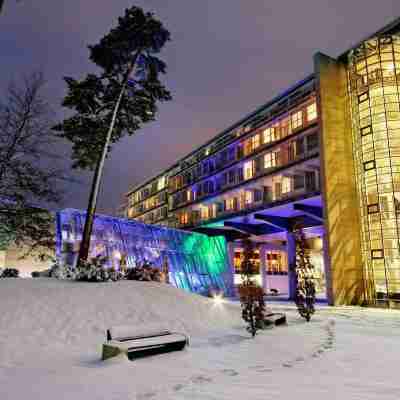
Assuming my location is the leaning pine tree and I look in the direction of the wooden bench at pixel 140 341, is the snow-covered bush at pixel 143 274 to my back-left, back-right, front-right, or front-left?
front-left

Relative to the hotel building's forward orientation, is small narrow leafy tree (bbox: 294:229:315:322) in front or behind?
in front

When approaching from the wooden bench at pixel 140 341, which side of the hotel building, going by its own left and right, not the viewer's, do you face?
front

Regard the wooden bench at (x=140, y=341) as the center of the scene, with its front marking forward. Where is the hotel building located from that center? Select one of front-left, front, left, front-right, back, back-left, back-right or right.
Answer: left

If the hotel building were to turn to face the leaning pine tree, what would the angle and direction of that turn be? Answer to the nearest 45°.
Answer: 0° — it already faces it

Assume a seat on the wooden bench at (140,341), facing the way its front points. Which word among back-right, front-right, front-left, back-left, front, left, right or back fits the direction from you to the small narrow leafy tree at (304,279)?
left

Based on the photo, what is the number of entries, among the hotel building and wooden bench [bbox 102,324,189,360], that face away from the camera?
0

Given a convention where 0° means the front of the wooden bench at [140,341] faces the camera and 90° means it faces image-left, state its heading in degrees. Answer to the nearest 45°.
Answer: approximately 315°
